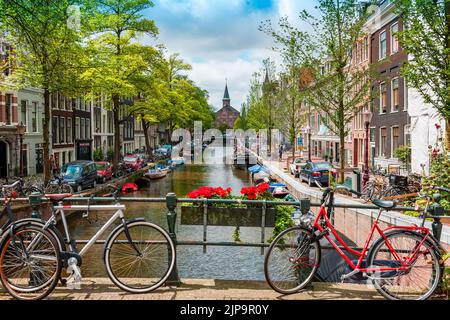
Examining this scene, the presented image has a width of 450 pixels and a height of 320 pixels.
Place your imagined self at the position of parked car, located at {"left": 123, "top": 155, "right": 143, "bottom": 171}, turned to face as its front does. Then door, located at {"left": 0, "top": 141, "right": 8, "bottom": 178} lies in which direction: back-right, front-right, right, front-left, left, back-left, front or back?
right

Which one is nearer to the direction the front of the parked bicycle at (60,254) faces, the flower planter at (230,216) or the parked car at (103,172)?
the flower planter

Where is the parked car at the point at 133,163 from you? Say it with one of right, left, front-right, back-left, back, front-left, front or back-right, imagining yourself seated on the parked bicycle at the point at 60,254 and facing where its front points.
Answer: left

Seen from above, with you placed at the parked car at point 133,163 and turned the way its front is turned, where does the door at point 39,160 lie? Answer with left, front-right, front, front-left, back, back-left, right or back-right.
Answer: right

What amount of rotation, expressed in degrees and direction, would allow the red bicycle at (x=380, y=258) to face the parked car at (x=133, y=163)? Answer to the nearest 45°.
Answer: approximately 45° to its right

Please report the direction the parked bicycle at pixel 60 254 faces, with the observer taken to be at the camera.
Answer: facing to the right of the viewer

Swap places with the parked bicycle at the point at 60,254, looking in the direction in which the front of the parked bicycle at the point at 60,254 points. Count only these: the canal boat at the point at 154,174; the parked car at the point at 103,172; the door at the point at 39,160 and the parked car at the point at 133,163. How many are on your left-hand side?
4

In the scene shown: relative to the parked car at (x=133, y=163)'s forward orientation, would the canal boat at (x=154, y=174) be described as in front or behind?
in front

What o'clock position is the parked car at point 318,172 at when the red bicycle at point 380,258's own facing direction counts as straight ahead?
The parked car is roughly at 3 o'clock from the red bicycle.

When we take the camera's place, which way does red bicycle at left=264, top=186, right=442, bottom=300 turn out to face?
facing to the left of the viewer

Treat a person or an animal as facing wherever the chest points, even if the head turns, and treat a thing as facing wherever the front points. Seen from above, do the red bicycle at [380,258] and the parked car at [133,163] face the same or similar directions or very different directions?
very different directions

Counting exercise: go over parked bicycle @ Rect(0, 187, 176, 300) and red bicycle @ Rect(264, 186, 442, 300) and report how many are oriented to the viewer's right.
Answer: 1
